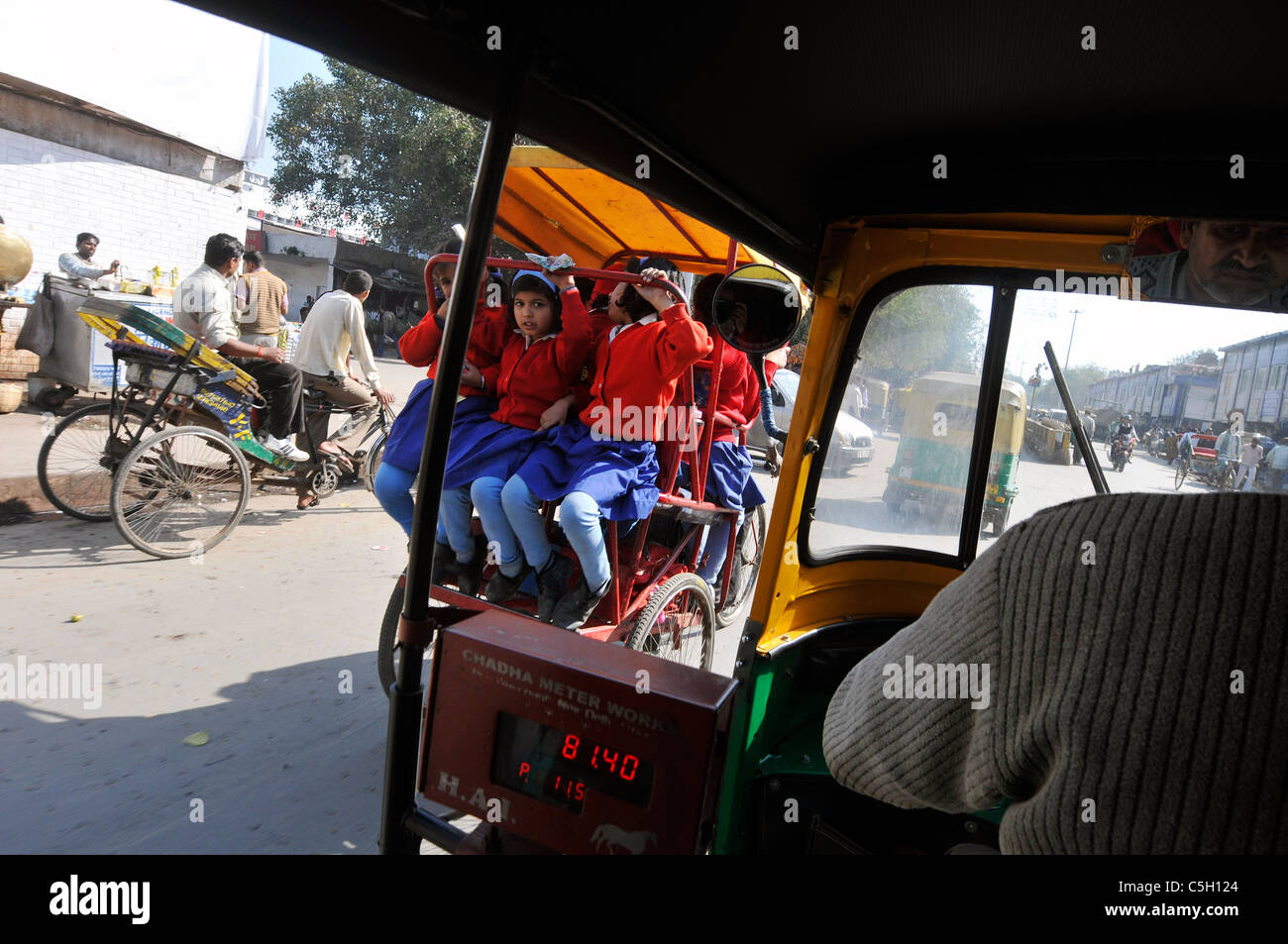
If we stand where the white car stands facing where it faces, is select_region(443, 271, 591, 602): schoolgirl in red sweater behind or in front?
in front

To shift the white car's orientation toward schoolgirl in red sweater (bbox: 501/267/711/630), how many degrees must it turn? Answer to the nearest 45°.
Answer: approximately 45° to its right

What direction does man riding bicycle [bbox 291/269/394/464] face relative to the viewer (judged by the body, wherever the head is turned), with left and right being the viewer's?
facing away from the viewer and to the right of the viewer

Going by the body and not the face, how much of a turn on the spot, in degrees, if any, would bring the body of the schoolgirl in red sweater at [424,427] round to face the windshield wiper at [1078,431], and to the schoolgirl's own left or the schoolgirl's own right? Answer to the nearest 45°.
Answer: approximately 90° to the schoolgirl's own left

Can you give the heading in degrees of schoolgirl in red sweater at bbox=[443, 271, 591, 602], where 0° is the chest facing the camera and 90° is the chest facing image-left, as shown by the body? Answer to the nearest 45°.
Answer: approximately 45°

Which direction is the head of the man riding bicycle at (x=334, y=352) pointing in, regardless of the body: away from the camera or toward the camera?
away from the camera

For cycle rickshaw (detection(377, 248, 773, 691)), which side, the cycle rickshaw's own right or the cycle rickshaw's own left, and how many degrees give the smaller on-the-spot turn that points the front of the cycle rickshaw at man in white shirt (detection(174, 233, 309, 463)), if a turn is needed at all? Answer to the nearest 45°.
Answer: approximately 90° to the cycle rickshaw's own left
